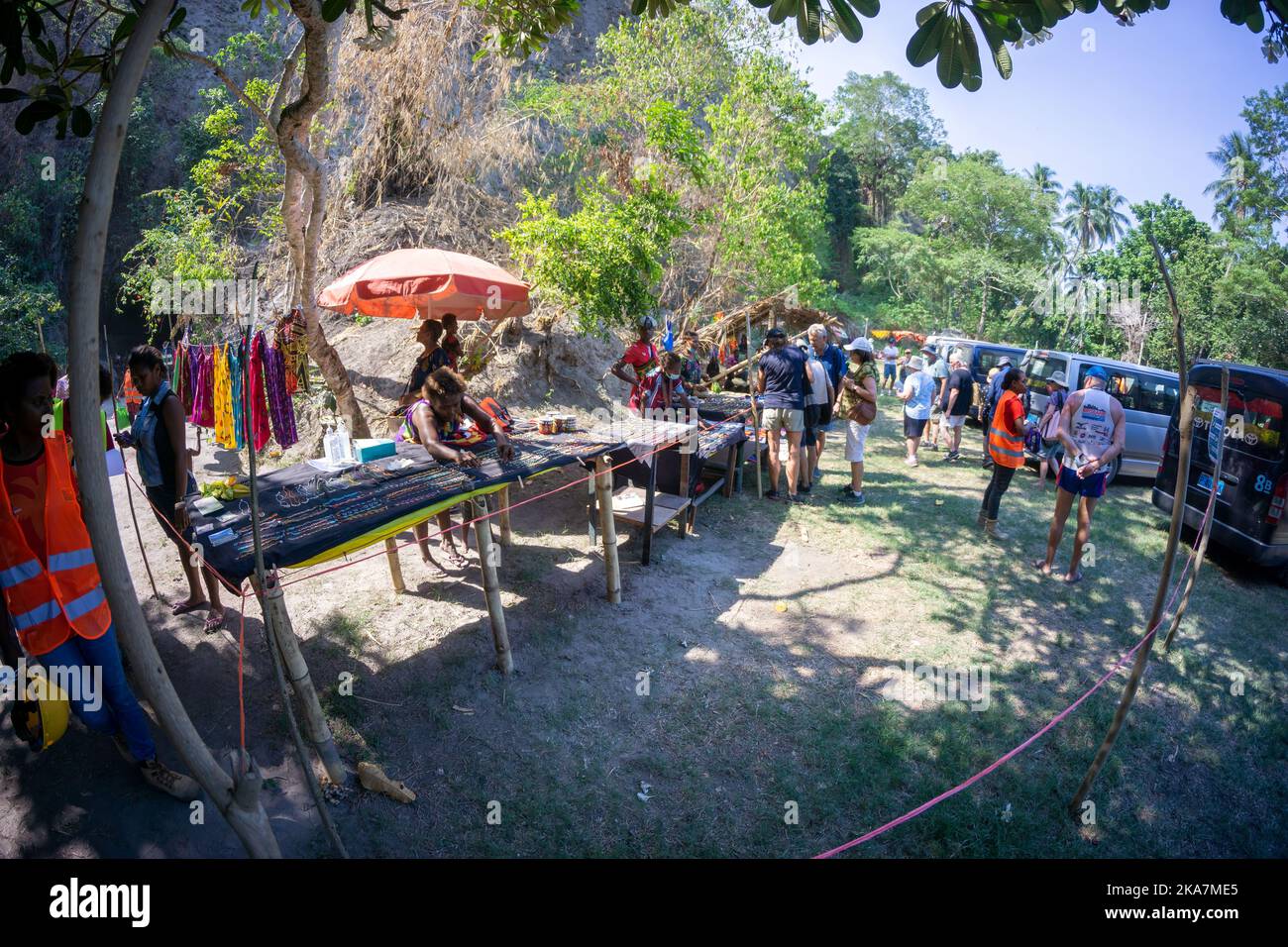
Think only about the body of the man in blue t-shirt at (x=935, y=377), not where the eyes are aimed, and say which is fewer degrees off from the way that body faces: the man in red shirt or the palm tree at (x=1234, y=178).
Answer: the man in red shirt

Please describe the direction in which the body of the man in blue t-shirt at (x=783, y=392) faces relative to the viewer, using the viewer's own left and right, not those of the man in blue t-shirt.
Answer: facing away from the viewer

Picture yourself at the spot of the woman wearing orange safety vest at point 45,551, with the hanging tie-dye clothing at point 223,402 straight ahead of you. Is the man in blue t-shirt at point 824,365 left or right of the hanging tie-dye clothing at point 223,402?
right

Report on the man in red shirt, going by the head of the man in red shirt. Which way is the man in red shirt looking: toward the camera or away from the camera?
toward the camera

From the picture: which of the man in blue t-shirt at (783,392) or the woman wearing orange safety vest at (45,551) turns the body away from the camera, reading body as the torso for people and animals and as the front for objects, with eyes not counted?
the man in blue t-shirt

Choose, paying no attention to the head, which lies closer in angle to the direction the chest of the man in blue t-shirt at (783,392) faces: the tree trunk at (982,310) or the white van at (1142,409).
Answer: the tree trunk

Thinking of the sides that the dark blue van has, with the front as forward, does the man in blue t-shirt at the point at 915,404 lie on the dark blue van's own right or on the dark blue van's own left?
on the dark blue van's own left

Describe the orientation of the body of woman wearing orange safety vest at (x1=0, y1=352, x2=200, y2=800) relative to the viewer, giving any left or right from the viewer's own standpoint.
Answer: facing the viewer and to the right of the viewer

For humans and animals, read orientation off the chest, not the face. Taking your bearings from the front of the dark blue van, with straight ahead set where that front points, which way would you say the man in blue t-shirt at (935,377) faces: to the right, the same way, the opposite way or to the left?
the opposite way

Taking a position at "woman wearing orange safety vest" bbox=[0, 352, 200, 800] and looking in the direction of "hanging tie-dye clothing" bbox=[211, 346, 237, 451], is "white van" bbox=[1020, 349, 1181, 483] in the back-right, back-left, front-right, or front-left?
front-right
